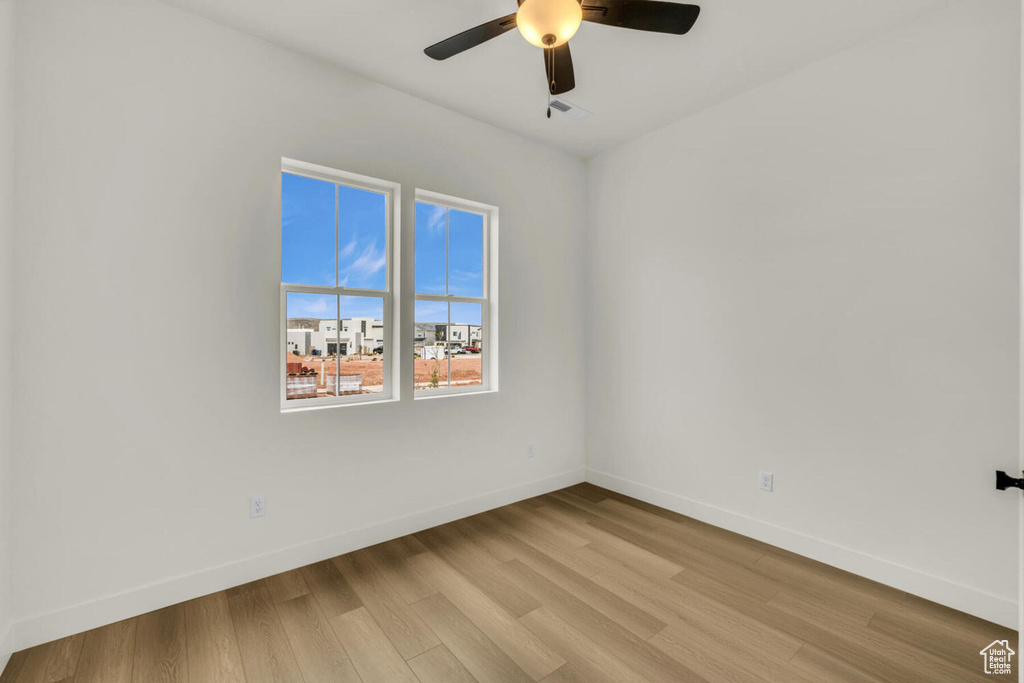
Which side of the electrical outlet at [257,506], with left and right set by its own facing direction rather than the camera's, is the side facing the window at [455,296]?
left

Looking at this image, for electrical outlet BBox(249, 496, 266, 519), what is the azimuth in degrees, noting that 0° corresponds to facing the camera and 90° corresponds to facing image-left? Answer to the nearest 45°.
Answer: approximately 0°
